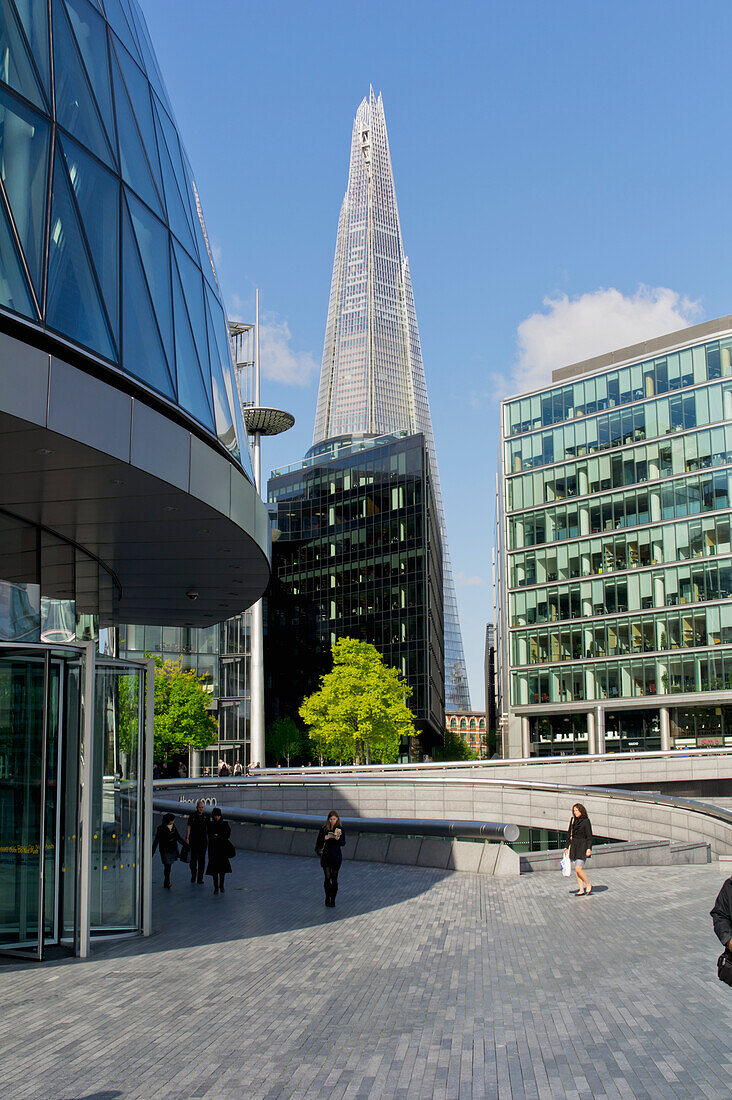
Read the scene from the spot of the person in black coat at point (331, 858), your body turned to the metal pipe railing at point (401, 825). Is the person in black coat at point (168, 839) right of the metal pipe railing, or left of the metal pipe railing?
left

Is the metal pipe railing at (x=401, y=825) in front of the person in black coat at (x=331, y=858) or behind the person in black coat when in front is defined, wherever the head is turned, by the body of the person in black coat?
behind

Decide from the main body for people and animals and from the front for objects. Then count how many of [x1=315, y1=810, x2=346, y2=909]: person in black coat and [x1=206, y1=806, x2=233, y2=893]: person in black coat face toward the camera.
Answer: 2

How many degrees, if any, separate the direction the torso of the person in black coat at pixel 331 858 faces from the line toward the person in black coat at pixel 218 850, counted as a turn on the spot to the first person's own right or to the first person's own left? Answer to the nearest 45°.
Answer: approximately 135° to the first person's own right

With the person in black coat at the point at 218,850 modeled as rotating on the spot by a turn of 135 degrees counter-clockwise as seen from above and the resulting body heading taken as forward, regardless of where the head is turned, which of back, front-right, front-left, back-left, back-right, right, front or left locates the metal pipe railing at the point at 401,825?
front

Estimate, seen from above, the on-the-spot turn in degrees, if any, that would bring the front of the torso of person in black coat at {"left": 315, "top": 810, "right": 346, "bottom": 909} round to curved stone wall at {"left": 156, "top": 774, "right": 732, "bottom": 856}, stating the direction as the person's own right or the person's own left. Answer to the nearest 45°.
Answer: approximately 180°

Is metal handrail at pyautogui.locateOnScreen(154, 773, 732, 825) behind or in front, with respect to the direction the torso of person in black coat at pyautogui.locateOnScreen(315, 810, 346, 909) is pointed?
behind

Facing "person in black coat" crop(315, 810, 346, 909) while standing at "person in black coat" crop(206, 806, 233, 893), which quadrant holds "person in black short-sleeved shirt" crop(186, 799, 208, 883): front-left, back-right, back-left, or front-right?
back-left

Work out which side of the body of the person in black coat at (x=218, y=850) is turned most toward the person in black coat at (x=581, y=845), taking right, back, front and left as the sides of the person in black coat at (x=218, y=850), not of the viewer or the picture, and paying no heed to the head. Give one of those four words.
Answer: left
